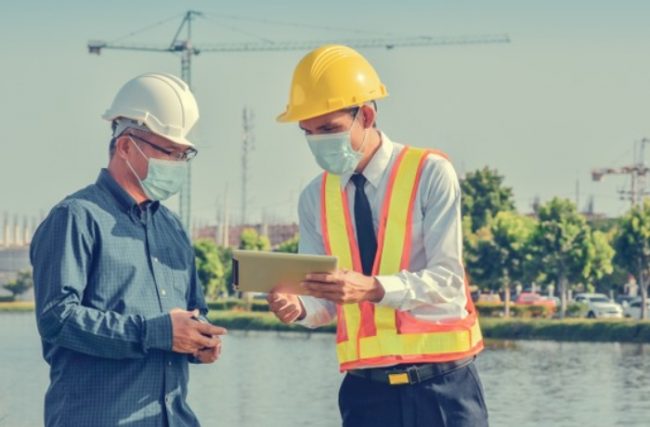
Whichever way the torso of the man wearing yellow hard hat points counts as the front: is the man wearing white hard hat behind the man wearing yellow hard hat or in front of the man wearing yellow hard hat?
in front

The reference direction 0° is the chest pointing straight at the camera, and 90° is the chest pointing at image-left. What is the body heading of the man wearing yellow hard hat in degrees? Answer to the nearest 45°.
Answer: approximately 45°

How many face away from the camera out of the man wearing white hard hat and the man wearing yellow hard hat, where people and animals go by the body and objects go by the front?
0

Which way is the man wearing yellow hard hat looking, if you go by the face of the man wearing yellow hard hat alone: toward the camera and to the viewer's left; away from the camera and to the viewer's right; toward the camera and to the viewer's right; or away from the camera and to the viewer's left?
toward the camera and to the viewer's left

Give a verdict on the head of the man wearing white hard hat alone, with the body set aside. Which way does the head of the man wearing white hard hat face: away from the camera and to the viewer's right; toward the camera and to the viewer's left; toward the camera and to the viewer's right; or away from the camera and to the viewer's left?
toward the camera and to the viewer's right

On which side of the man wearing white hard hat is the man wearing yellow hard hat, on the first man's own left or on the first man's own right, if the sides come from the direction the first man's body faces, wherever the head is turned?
on the first man's own left

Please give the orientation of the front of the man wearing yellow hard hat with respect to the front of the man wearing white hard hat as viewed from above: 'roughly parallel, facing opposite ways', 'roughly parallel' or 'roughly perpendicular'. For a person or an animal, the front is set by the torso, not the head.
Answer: roughly perpendicular

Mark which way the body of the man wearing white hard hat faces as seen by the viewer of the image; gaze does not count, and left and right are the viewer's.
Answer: facing the viewer and to the right of the viewer
